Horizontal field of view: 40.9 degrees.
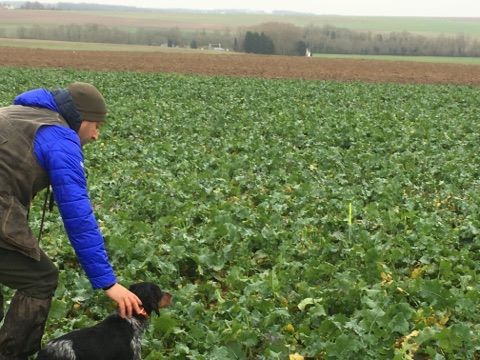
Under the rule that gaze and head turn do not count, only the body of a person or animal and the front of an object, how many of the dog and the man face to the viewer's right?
2

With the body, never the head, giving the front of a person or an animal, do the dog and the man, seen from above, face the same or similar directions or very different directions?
same or similar directions

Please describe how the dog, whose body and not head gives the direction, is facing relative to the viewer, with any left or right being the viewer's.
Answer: facing to the right of the viewer

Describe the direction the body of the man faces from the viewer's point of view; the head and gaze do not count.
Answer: to the viewer's right

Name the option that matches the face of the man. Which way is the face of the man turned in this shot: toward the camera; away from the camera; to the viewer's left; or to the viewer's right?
to the viewer's right
